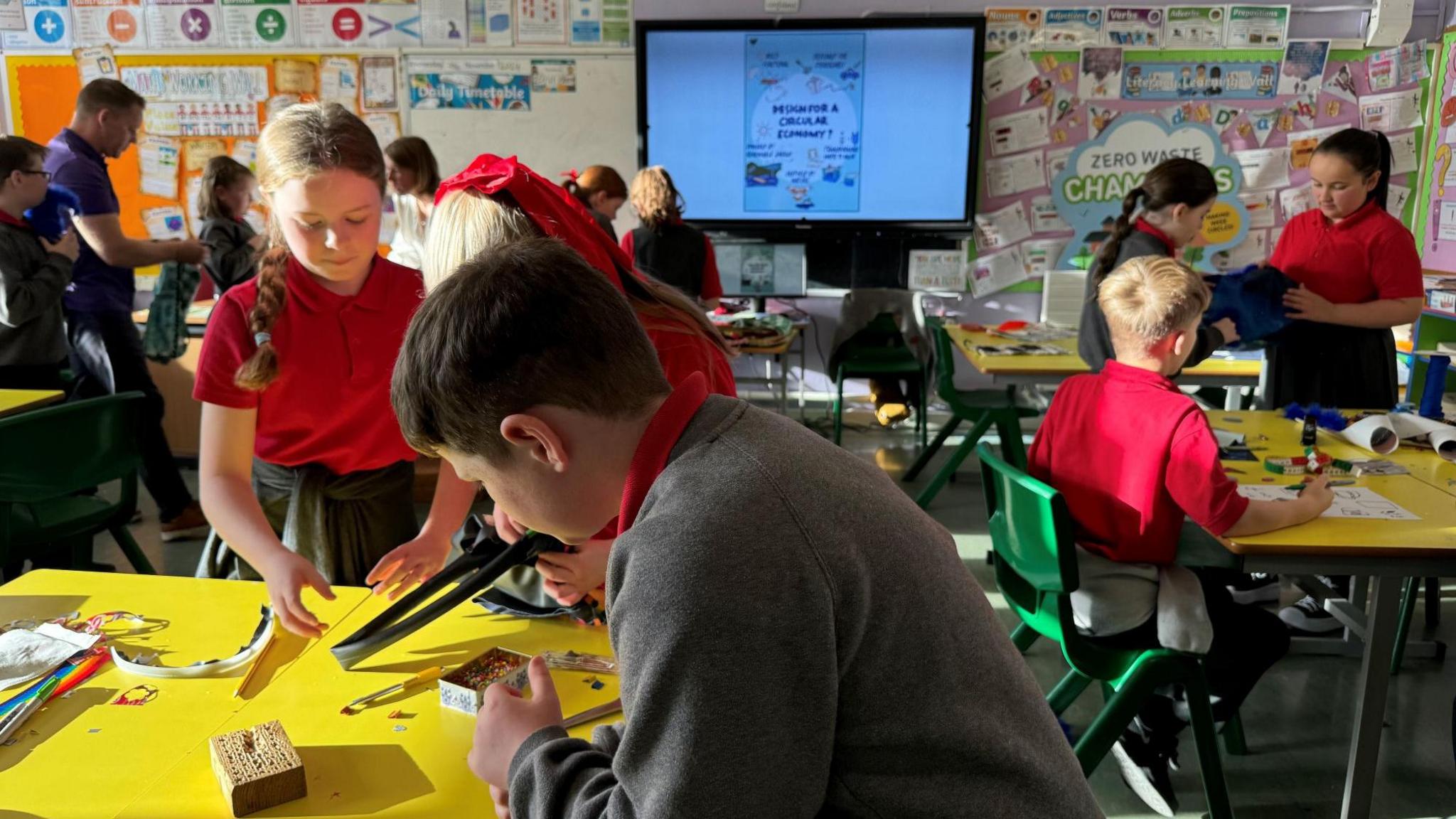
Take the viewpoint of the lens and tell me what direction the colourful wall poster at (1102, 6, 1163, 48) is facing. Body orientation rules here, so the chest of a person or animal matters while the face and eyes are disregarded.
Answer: facing the viewer

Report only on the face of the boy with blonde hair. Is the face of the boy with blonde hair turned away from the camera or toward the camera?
away from the camera

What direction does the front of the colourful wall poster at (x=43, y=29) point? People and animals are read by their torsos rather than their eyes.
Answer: toward the camera

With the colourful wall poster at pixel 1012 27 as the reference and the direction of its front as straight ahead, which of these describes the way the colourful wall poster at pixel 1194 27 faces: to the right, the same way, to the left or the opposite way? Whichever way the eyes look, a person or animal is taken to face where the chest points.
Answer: the same way

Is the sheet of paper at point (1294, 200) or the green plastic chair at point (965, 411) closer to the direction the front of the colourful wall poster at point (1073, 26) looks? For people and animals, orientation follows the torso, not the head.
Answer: the green plastic chair

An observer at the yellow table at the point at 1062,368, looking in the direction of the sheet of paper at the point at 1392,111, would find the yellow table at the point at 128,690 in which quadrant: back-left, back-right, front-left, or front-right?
back-right

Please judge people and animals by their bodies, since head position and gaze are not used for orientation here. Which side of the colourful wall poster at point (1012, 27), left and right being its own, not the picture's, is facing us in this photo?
front

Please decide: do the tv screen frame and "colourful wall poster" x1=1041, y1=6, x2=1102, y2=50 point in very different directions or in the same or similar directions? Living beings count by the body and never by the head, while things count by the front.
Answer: same or similar directions

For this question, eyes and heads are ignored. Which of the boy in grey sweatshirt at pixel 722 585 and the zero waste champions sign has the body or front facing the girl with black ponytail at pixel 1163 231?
the zero waste champions sign

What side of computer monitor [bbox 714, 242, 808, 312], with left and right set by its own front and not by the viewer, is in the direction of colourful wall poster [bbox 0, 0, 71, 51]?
right

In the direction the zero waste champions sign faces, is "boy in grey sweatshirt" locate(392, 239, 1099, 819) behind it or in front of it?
in front

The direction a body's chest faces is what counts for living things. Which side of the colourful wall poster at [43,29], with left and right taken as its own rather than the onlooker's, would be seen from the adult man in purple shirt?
front

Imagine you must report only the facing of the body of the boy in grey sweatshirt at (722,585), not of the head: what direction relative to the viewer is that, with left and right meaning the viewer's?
facing to the left of the viewer

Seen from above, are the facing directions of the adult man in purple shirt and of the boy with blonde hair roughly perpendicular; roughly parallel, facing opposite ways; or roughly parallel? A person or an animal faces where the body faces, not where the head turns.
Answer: roughly parallel

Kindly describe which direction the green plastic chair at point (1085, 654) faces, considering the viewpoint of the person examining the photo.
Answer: facing away from the viewer and to the right of the viewer

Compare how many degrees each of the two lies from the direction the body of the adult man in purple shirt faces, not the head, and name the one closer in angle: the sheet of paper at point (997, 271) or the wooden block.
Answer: the sheet of paper

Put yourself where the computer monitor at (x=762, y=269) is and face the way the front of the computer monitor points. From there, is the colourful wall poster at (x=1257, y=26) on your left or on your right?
on your left

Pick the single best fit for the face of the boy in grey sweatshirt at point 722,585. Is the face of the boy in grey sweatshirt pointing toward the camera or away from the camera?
away from the camera
